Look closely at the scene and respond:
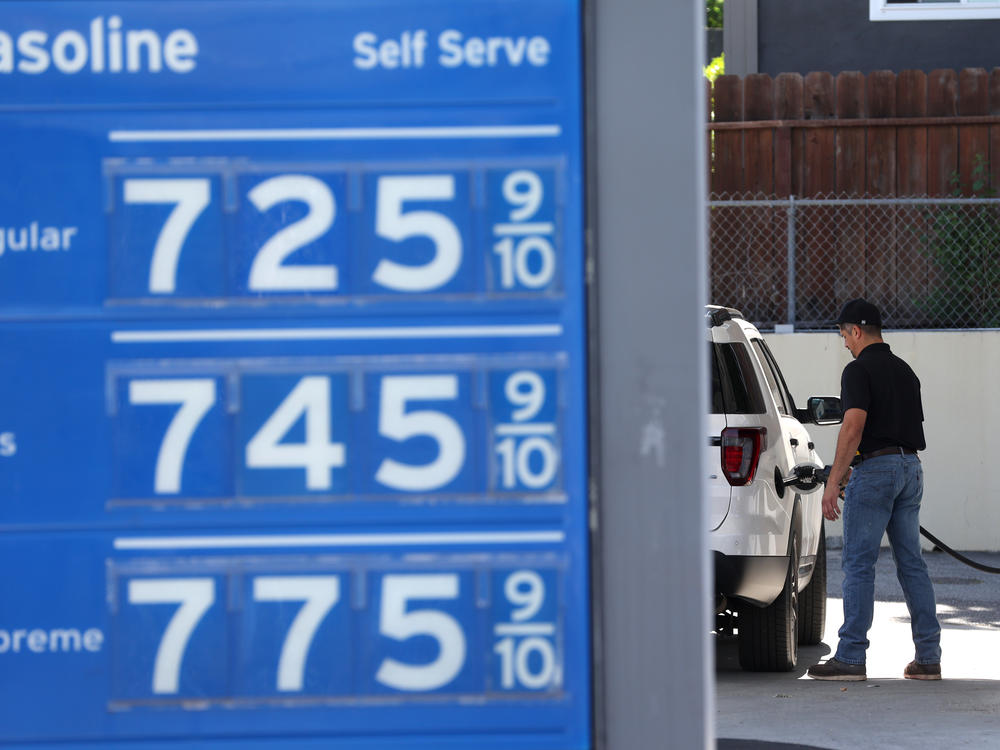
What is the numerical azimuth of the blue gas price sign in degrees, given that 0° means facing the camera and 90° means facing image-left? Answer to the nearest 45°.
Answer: approximately 0°

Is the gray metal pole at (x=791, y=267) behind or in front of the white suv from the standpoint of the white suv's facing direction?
in front

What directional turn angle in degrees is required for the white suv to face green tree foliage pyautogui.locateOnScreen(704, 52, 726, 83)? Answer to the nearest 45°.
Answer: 0° — it already faces it

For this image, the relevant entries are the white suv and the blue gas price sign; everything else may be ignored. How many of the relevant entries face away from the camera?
1

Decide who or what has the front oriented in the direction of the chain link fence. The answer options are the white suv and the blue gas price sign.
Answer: the white suv

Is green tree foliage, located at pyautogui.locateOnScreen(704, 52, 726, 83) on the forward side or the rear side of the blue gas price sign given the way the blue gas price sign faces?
on the rear side

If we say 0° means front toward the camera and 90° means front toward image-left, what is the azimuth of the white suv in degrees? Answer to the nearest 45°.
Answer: approximately 180°

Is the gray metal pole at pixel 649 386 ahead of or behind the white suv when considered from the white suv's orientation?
behind

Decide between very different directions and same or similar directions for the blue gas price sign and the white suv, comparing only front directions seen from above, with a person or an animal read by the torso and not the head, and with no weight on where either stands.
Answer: very different directions

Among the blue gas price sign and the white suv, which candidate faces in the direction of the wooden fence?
the white suv
